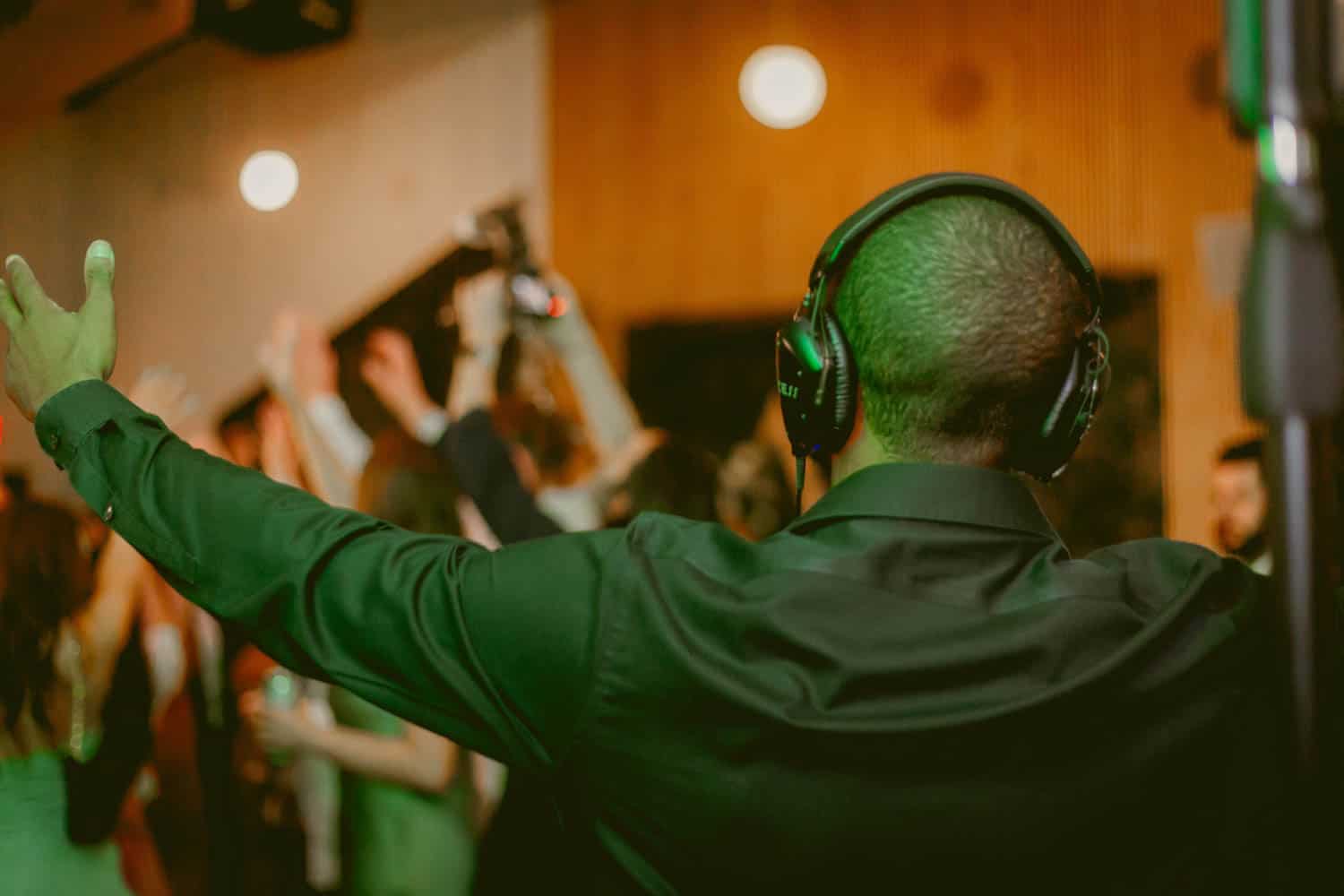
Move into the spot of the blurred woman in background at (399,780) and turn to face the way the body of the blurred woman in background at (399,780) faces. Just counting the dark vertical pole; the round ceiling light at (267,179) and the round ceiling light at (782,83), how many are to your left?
1

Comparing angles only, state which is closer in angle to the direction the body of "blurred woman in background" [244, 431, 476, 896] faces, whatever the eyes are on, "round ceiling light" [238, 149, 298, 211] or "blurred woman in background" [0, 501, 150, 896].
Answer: the blurred woman in background

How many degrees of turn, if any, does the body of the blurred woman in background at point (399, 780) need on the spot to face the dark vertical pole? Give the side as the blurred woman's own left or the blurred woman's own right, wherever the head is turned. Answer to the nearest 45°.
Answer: approximately 90° to the blurred woman's own left

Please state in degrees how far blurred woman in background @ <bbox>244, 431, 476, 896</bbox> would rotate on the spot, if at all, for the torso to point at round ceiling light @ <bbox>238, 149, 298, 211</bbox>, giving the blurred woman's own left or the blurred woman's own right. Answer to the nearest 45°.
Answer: approximately 90° to the blurred woman's own right

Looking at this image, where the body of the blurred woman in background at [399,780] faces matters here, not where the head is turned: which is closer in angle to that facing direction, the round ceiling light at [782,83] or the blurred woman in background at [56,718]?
the blurred woman in background
